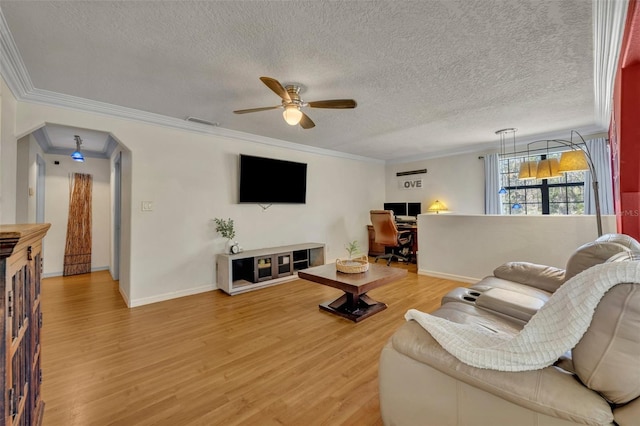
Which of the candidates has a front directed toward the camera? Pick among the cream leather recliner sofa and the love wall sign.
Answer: the love wall sign

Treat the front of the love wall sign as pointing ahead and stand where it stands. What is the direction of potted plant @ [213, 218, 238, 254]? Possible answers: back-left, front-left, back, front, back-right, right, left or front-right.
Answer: front-right

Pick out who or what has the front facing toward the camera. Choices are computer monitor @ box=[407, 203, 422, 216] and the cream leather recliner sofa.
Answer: the computer monitor

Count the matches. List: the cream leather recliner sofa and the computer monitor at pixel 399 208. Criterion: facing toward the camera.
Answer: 1

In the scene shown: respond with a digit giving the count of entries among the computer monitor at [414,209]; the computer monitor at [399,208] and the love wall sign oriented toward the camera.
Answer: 3

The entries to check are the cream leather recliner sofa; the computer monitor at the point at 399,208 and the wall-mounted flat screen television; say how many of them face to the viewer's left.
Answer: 1

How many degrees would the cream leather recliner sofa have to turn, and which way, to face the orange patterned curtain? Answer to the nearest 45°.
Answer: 0° — it already faces it

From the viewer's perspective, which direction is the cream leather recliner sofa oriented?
to the viewer's left

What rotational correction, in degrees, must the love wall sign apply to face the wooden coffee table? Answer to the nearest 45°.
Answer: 0° — it already faces it

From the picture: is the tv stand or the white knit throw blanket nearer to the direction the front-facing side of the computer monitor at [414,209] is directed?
the white knit throw blanket

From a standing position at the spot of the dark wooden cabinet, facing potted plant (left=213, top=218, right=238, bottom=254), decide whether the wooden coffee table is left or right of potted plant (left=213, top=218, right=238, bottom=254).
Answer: right

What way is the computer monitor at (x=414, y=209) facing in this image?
toward the camera

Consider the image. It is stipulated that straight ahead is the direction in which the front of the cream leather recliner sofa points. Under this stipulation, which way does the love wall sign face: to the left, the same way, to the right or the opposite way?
to the left

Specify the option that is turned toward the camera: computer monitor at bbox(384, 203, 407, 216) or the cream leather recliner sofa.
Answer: the computer monitor

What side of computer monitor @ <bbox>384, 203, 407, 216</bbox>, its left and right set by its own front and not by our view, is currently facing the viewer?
front

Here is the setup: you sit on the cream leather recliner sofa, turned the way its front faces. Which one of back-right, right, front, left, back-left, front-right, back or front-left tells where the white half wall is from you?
right

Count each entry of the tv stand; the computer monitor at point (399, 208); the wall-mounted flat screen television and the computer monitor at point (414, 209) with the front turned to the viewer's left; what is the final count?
0
